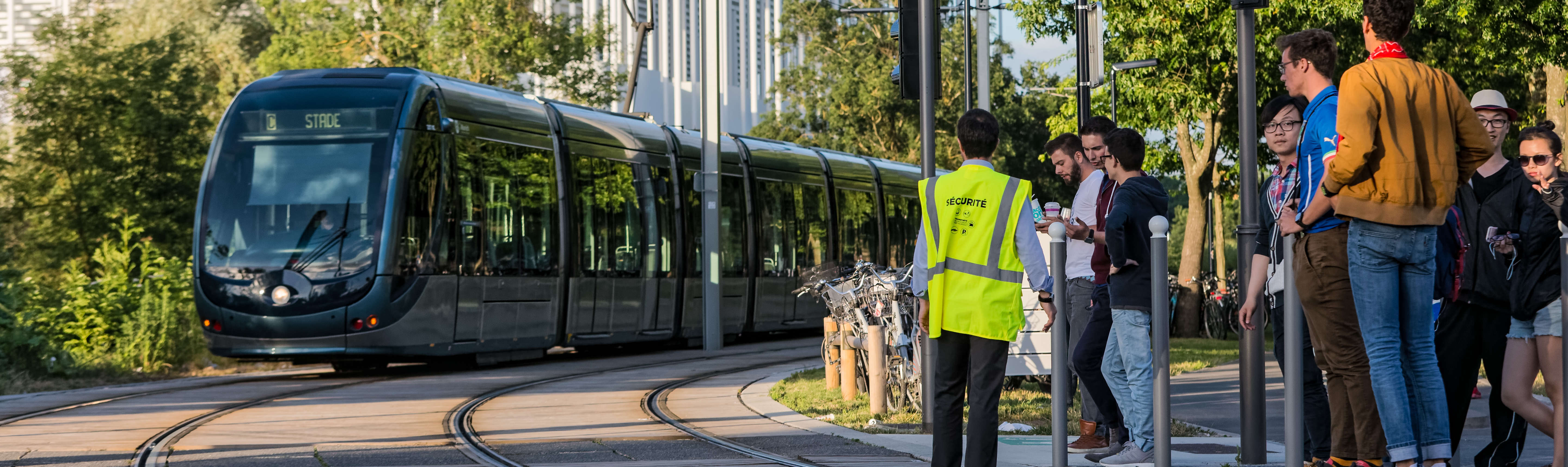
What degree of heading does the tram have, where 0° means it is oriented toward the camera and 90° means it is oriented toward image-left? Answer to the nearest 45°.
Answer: approximately 45°

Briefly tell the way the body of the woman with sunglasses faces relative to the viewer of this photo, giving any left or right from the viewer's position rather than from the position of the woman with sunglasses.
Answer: facing the viewer and to the left of the viewer

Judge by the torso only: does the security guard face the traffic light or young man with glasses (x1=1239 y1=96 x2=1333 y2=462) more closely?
the traffic light

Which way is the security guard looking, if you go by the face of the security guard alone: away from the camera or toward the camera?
away from the camera

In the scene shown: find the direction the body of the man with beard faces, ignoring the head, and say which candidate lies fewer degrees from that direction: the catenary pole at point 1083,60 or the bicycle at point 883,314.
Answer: the bicycle

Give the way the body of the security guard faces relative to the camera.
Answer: away from the camera

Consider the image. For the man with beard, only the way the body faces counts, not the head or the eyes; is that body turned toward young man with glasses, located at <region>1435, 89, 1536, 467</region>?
no

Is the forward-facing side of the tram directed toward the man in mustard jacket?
no

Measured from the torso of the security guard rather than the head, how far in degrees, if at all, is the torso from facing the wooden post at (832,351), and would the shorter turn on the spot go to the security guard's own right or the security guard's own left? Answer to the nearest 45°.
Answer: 0° — they already face it

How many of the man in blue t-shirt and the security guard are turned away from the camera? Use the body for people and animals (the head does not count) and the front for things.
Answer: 1

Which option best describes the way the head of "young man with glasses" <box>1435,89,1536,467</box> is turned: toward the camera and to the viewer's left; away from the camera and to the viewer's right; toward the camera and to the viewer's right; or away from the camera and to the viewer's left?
toward the camera and to the viewer's left

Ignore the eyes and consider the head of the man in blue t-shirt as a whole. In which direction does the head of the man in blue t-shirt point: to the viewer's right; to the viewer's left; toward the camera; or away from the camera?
to the viewer's left

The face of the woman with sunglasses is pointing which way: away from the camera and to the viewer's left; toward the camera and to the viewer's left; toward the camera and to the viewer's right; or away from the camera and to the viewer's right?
toward the camera and to the viewer's left
